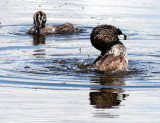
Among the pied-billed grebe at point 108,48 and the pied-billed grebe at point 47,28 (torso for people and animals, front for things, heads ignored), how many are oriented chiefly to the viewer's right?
1

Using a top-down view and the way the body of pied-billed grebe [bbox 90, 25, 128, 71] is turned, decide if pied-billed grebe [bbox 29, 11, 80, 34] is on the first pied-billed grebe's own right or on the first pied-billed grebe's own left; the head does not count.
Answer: on the first pied-billed grebe's own left

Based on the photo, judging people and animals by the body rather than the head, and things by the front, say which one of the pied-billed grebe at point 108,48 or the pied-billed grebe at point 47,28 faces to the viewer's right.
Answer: the pied-billed grebe at point 108,48

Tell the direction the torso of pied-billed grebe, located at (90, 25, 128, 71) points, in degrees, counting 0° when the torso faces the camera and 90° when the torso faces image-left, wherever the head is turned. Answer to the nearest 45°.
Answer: approximately 270°

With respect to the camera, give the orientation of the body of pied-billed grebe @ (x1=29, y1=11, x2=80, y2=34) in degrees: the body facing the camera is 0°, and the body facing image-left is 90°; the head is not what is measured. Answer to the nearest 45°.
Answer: approximately 90°

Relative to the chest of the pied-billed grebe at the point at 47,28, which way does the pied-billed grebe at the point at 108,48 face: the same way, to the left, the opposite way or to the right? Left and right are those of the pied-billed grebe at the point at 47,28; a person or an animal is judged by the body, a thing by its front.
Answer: the opposite way

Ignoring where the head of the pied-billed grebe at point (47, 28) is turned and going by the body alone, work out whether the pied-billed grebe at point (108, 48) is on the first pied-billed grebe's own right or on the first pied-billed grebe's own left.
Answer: on the first pied-billed grebe's own left
